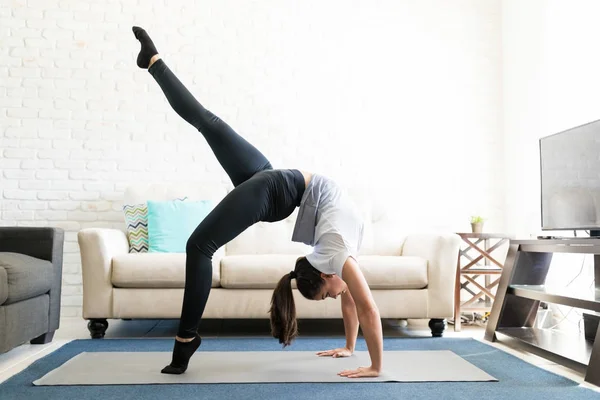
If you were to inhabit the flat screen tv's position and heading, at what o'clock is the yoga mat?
The yoga mat is roughly at 12 o'clock from the flat screen tv.

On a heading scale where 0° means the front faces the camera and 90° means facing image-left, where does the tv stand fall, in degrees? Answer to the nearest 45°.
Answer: approximately 45°

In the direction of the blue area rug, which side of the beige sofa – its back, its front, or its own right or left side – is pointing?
front

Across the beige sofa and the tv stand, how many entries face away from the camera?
0

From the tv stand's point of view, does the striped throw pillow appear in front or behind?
in front

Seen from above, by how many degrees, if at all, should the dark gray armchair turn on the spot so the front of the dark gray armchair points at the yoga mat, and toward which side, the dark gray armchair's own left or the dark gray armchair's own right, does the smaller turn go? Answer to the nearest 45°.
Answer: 0° — it already faces it

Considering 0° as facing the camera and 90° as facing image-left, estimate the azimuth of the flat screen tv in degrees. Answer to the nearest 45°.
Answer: approximately 45°

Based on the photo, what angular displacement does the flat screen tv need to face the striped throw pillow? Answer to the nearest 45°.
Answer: approximately 45° to its right

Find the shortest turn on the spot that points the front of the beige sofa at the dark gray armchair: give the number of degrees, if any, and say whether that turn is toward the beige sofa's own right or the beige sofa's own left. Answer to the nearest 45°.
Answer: approximately 90° to the beige sofa's own right

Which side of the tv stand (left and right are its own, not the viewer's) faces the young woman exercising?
front

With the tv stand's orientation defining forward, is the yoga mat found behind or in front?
in front

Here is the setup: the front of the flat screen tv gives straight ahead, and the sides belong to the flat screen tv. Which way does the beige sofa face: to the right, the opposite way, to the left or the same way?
to the left

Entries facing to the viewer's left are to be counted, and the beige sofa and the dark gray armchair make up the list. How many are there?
0

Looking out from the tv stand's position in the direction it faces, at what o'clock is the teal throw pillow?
The teal throw pillow is roughly at 1 o'clock from the tv stand.

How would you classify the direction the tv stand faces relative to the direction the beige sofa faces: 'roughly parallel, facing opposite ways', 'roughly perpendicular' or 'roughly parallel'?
roughly perpendicular
